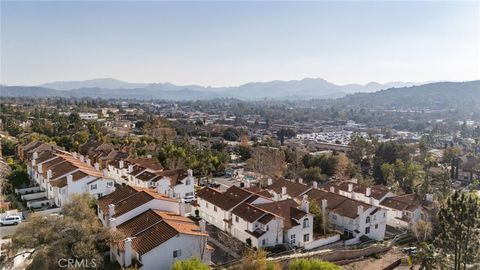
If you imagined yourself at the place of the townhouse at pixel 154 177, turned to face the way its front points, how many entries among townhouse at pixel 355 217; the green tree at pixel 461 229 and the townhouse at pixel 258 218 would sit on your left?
3

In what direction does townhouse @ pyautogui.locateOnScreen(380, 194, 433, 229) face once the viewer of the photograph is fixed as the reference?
facing the viewer and to the left of the viewer

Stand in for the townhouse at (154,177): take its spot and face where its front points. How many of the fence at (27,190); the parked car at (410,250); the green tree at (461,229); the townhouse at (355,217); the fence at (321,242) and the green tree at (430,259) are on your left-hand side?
5

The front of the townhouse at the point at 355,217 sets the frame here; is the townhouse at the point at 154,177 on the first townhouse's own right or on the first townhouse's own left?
on the first townhouse's own right

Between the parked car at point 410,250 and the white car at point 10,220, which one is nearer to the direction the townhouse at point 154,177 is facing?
the white car

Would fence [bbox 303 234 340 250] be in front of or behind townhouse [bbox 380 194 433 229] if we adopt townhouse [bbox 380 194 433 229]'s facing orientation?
in front

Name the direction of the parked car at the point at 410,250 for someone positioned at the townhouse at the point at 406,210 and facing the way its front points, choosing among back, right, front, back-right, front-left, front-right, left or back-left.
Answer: front-left

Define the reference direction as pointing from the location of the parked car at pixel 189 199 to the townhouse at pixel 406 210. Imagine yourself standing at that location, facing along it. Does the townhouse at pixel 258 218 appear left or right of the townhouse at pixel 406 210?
right
